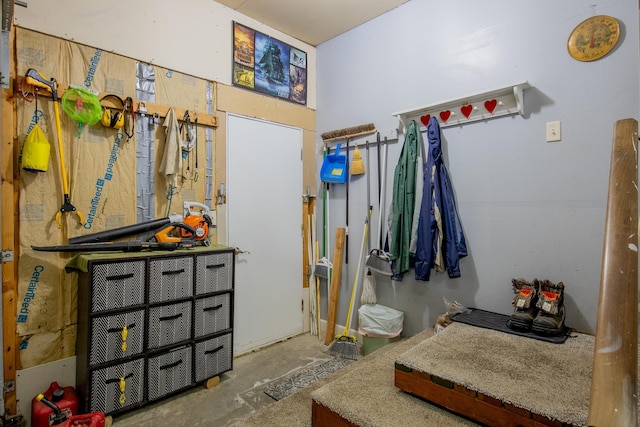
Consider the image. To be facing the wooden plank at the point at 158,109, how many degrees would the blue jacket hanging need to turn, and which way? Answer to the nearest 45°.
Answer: approximately 45° to its right

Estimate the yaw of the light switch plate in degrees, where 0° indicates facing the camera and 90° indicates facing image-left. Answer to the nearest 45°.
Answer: approximately 0°

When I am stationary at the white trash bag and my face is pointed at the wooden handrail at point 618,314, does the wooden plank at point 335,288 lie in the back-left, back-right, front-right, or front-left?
back-right

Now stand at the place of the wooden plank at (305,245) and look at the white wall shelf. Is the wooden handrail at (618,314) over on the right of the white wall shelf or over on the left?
right

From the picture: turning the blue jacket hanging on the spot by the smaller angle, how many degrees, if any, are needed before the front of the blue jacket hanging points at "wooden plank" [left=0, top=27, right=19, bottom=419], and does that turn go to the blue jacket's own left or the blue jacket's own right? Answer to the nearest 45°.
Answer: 0° — it already faces it

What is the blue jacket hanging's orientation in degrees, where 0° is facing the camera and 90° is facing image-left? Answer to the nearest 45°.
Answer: approximately 45°

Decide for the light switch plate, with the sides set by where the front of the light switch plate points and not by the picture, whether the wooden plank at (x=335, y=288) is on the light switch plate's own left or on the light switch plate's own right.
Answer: on the light switch plate's own right

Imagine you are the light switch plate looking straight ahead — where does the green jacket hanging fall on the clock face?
The green jacket hanging is roughly at 3 o'clock from the light switch plate.

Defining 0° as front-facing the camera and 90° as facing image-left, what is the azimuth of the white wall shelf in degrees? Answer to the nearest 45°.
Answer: approximately 45°

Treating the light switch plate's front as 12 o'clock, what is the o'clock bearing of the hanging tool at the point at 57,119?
The hanging tool is roughly at 2 o'clock from the light switch plate.
